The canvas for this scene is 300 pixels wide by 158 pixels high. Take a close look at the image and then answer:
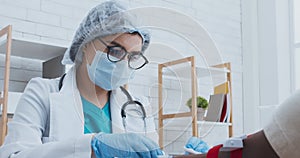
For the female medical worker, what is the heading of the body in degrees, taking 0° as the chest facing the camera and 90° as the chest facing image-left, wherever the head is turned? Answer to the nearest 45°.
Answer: approximately 315°

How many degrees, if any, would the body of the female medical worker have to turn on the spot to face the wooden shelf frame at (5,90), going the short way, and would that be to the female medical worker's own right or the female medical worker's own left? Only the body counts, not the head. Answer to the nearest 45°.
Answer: approximately 180°
